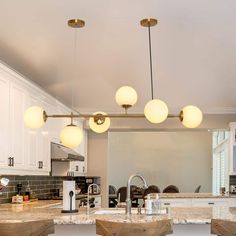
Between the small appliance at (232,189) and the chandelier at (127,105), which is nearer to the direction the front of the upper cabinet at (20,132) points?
the chandelier

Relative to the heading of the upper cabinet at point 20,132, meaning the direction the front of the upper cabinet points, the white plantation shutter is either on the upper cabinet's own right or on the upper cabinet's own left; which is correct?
on the upper cabinet's own left

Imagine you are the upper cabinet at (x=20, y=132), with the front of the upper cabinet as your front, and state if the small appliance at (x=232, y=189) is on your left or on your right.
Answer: on your left

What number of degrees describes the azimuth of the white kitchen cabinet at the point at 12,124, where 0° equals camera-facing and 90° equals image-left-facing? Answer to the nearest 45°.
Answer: approximately 315°

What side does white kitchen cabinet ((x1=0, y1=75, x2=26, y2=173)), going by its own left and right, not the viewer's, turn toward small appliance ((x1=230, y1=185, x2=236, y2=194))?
front

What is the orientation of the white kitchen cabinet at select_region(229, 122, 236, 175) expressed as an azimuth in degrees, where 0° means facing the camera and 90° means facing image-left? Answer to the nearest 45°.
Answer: approximately 45°
